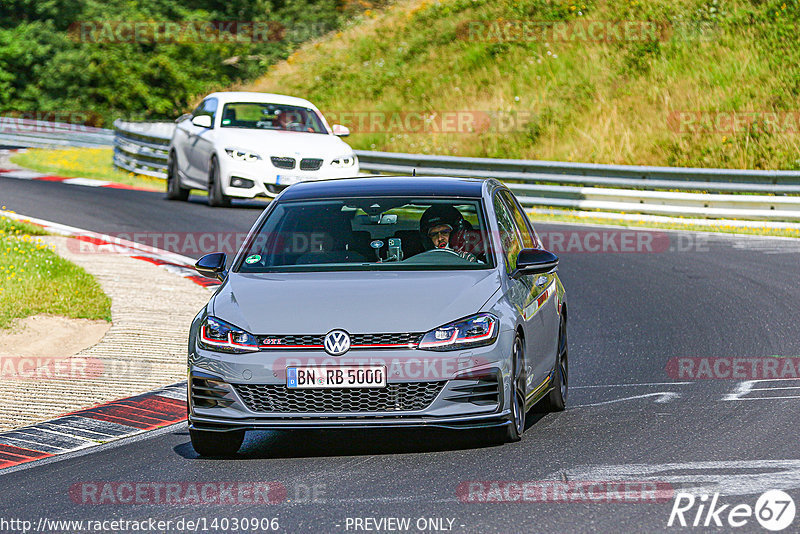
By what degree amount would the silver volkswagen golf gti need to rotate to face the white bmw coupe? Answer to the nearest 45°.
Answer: approximately 180°

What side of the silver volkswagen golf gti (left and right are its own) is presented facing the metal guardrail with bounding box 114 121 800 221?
back

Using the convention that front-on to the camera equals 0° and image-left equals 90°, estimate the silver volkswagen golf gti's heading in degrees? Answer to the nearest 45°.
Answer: approximately 0°

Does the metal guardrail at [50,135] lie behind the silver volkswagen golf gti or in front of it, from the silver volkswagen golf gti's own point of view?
behind
